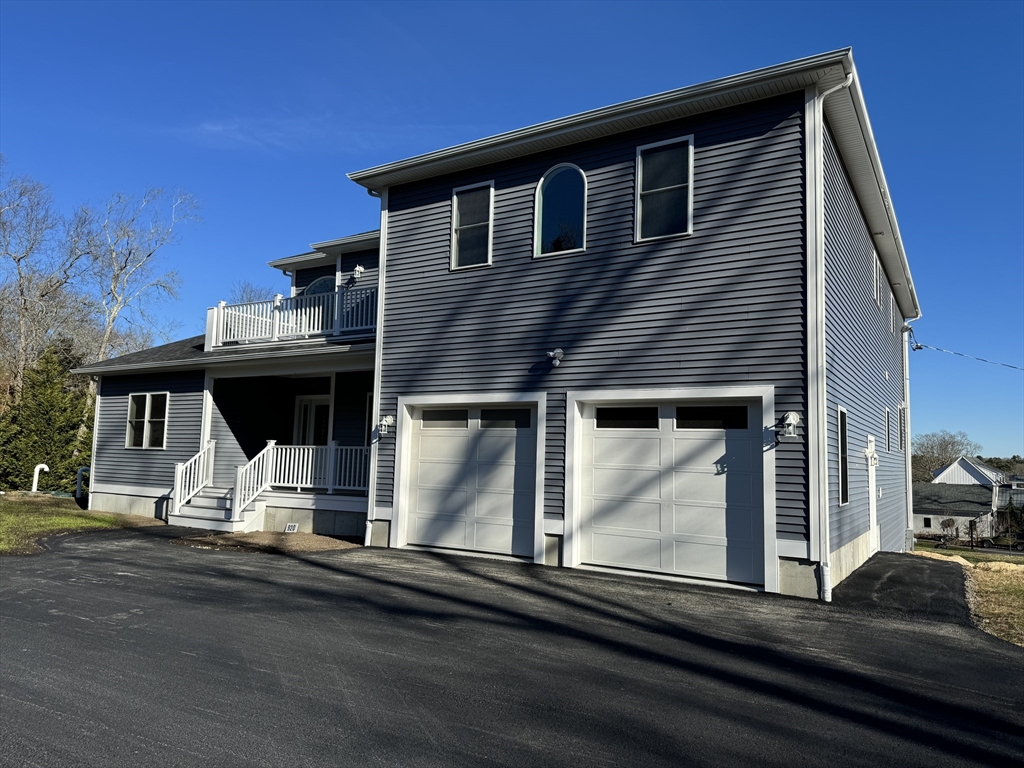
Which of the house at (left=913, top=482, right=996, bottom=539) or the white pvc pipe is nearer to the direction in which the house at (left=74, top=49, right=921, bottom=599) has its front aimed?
the white pvc pipe

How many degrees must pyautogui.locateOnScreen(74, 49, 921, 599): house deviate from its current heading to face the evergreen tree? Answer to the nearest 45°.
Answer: approximately 90° to its right

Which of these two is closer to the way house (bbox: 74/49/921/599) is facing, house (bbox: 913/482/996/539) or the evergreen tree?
the evergreen tree

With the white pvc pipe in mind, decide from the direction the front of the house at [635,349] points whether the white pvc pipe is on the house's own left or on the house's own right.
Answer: on the house's own right

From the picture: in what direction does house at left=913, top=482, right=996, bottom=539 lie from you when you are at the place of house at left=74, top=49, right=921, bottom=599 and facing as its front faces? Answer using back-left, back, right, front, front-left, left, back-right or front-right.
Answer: back

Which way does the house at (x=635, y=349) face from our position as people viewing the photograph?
facing the viewer and to the left of the viewer
